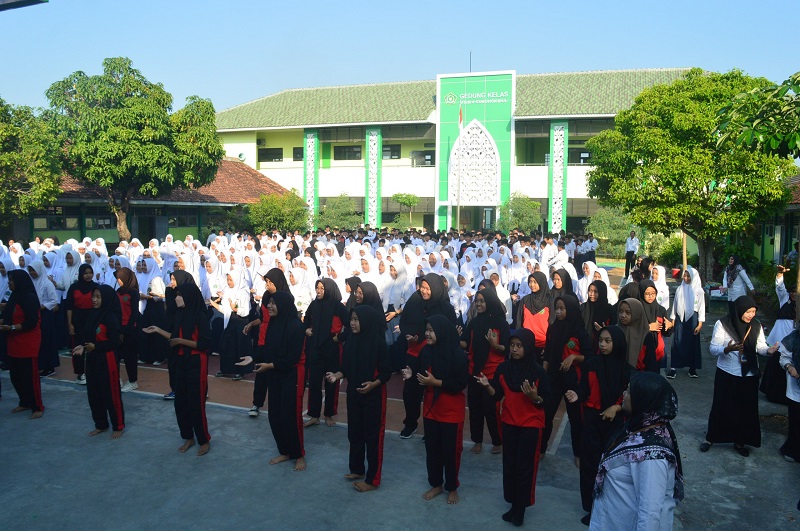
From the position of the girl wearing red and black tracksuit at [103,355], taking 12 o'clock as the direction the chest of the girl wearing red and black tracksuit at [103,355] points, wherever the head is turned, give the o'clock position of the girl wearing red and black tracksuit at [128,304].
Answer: the girl wearing red and black tracksuit at [128,304] is roughly at 5 o'clock from the girl wearing red and black tracksuit at [103,355].

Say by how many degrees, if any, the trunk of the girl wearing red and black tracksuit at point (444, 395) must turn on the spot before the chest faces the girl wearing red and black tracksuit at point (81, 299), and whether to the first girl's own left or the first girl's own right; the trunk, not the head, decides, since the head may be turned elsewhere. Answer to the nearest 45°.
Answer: approximately 90° to the first girl's own right

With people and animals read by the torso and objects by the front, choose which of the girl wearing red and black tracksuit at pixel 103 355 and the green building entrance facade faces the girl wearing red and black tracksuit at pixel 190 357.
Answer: the green building entrance facade

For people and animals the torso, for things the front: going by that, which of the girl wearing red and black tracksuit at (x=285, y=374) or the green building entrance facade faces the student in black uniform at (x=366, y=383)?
the green building entrance facade

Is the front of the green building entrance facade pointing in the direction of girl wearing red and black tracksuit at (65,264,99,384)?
yes

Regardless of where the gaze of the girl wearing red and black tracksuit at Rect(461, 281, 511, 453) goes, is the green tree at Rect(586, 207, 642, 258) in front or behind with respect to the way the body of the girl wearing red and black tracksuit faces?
behind

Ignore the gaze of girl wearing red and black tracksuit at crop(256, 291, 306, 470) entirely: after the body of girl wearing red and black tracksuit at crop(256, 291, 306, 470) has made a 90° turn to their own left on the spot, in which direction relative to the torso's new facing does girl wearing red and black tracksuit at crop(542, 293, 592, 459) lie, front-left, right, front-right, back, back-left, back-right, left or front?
front-left

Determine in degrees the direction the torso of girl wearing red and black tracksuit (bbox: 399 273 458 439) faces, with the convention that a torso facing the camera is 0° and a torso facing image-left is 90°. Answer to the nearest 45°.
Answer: approximately 45°

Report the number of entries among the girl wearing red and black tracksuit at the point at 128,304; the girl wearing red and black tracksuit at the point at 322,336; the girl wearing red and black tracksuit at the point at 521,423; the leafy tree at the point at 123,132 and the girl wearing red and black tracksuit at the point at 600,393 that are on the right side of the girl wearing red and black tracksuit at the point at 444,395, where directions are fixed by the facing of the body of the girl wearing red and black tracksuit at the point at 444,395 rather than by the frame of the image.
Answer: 3

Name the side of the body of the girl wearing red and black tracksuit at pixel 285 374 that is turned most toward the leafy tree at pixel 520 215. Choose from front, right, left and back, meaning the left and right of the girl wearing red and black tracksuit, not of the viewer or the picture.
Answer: back

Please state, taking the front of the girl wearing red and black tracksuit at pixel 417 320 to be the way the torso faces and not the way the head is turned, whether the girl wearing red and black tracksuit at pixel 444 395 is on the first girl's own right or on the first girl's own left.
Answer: on the first girl's own left

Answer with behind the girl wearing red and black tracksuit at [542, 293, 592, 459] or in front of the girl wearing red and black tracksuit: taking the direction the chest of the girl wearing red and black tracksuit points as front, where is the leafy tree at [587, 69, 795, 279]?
behind

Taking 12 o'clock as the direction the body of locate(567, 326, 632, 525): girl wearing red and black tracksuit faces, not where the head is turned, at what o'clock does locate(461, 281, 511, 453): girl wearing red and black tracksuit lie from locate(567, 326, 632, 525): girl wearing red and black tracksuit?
locate(461, 281, 511, 453): girl wearing red and black tracksuit is roughly at 3 o'clock from locate(567, 326, 632, 525): girl wearing red and black tracksuit.

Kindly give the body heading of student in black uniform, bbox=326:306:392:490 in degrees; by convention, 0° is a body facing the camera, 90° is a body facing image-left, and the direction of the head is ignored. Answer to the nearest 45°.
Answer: approximately 45°
